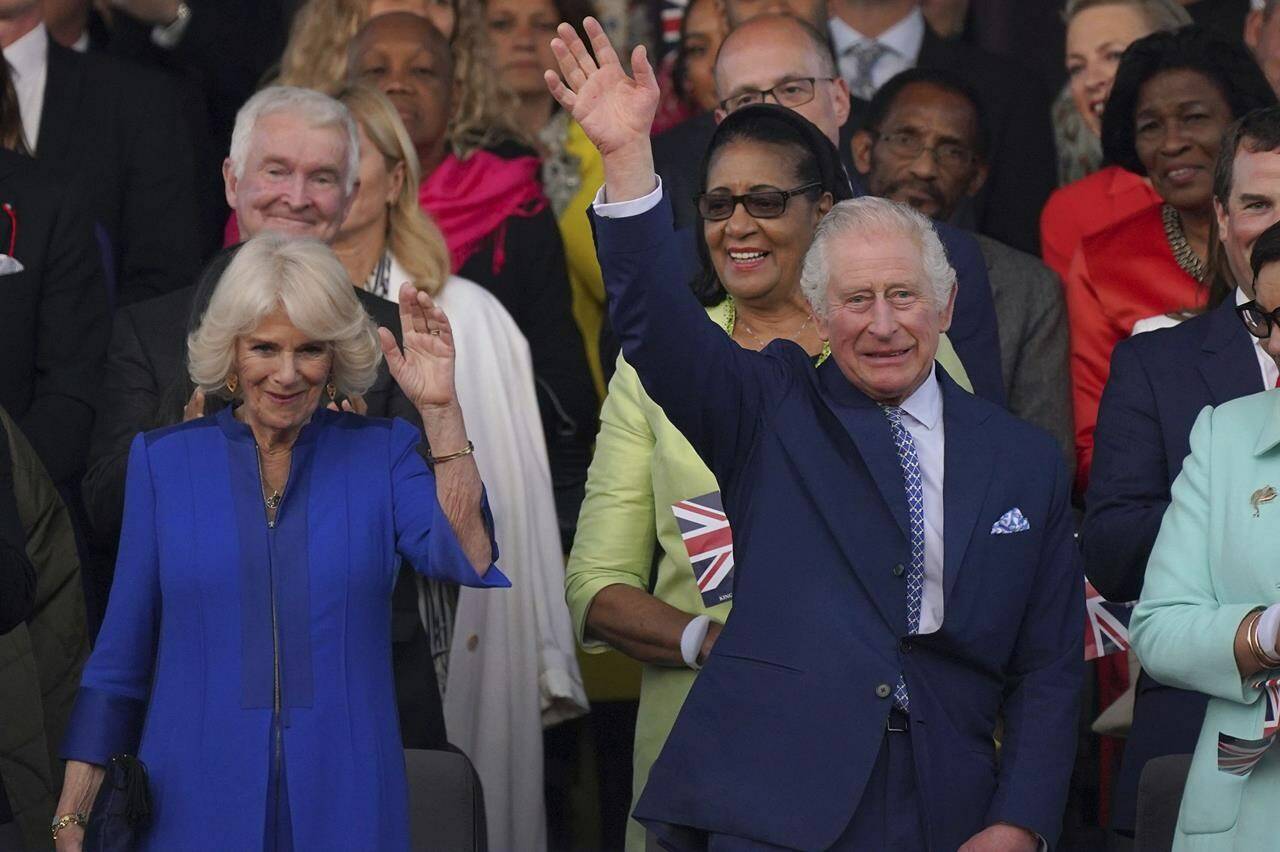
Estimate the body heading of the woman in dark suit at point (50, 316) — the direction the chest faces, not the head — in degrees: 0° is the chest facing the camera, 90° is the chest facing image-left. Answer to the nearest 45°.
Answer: approximately 45°

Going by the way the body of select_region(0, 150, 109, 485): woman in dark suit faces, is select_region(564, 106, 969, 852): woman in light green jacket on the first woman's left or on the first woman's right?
on the first woman's left

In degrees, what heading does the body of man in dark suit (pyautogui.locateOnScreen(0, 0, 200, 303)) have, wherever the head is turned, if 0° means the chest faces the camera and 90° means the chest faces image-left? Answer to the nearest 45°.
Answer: approximately 45°

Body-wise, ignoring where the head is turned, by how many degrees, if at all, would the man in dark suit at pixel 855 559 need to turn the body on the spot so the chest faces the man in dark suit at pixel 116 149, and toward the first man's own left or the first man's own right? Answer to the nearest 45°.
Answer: approximately 135° to the first man's own right

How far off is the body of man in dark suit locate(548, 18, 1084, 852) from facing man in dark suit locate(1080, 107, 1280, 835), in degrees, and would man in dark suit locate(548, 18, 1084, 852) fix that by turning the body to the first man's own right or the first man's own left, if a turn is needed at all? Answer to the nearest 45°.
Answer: approximately 135° to the first man's own left

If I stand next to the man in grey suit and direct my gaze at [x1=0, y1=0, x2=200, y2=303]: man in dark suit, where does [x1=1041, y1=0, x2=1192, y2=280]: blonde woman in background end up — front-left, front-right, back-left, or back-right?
back-right

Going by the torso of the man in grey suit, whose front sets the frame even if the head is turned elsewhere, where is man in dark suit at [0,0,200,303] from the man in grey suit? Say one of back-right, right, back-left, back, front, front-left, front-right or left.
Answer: right

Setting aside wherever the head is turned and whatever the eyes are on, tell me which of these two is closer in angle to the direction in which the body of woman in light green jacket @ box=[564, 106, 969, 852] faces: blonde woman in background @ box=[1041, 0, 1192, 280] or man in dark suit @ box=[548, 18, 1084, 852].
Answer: the man in dark suit

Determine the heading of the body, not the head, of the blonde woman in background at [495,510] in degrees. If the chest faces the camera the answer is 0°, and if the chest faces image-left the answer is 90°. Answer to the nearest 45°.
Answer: approximately 45°

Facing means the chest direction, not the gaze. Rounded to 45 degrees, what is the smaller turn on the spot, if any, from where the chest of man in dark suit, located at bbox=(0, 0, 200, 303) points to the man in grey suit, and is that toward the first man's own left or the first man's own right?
approximately 90° to the first man's own left

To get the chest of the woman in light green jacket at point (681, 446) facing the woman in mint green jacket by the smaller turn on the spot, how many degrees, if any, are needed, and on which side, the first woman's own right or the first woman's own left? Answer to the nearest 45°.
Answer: approximately 45° to the first woman's own left
